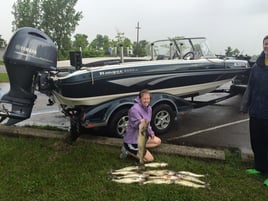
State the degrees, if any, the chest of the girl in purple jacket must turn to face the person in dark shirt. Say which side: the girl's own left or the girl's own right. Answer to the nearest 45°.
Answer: approximately 45° to the girl's own left

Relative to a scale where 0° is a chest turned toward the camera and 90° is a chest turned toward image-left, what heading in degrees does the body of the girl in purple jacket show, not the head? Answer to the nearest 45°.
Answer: approximately 315°
